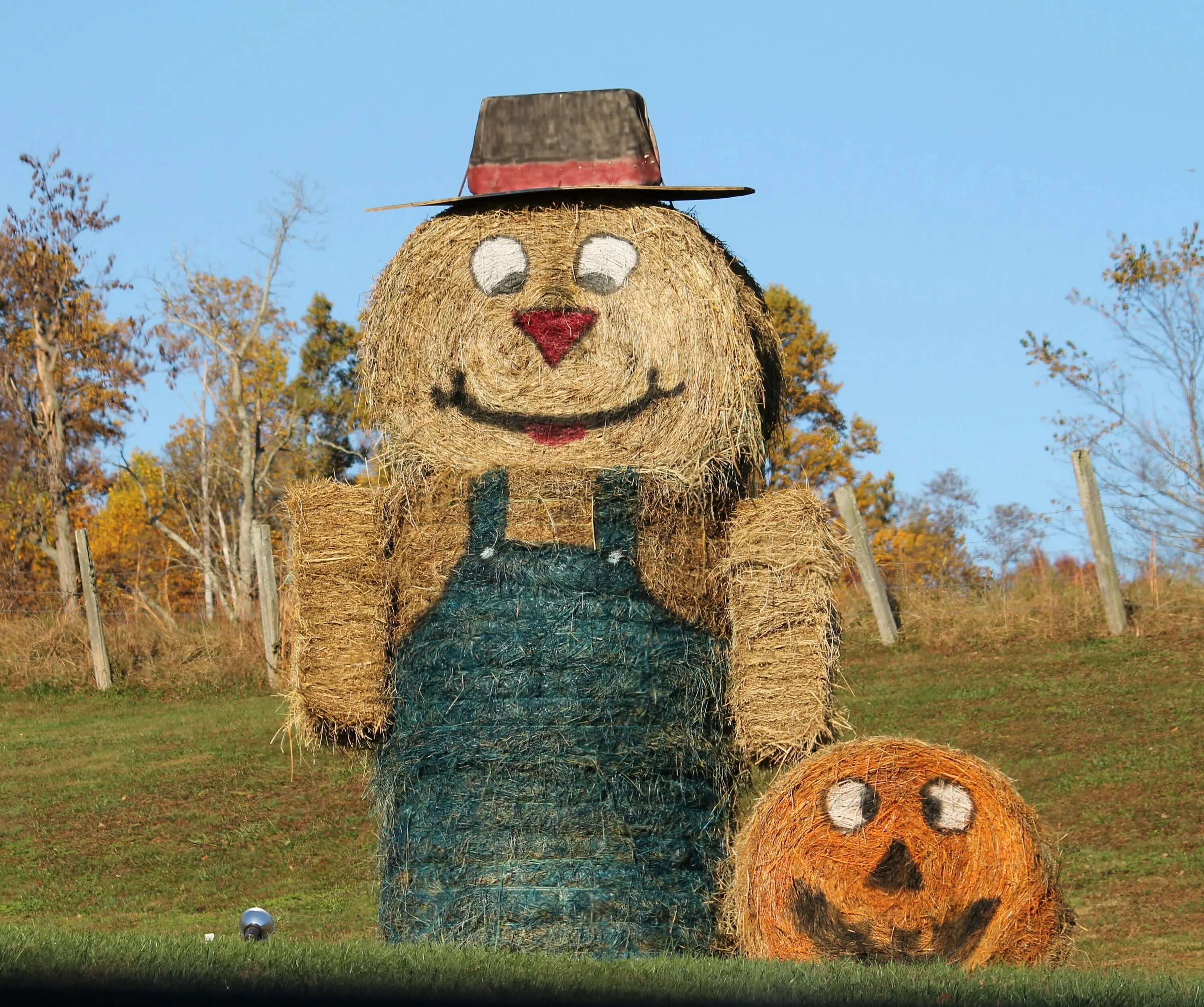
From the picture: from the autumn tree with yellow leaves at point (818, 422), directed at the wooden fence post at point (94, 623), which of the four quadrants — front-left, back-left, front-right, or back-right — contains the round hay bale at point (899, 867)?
front-left

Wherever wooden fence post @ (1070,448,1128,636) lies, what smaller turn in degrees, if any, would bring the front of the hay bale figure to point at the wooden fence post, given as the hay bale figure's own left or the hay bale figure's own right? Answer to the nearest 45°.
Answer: approximately 135° to the hay bale figure's own left

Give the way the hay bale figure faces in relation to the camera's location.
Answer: facing the viewer

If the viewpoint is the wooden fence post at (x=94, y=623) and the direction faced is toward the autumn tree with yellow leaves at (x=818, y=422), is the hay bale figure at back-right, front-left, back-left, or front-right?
back-right

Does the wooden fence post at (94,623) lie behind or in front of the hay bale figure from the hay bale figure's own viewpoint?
behind

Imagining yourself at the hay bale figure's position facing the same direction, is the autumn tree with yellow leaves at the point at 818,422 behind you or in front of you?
behind
